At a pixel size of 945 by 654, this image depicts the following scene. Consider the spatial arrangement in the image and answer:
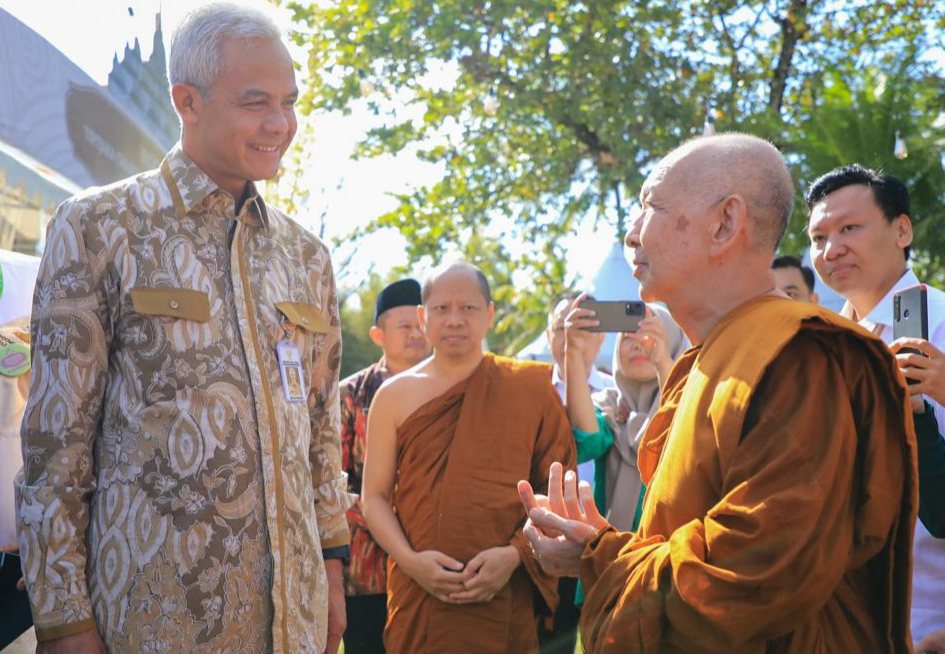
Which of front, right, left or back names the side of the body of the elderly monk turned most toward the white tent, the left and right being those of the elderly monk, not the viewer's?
right

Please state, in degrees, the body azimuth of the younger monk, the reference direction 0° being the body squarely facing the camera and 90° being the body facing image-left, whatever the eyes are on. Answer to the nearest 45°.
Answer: approximately 0°

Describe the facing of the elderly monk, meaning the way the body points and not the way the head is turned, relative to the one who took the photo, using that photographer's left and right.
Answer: facing to the left of the viewer

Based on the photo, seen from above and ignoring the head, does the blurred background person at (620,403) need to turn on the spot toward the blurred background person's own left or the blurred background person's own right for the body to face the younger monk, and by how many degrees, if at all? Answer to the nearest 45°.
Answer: approximately 45° to the blurred background person's own right

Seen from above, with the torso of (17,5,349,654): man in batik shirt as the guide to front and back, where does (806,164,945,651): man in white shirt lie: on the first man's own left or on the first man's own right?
on the first man's own left

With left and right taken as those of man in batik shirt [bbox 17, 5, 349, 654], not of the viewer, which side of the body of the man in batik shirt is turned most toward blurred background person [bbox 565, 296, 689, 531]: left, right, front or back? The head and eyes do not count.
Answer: left

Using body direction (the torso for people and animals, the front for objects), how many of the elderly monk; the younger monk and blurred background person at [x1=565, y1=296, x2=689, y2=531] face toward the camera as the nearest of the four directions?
2

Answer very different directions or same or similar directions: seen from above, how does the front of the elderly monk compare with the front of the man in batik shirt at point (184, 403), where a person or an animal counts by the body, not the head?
very different directions

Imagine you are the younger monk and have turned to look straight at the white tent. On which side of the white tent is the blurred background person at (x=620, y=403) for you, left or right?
right

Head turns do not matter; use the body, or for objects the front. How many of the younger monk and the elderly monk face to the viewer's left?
1

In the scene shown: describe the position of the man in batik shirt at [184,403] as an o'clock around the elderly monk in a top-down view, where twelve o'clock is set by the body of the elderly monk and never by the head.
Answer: The man in batik shirt is roughly at 12 o'clock from the elderly monk.
